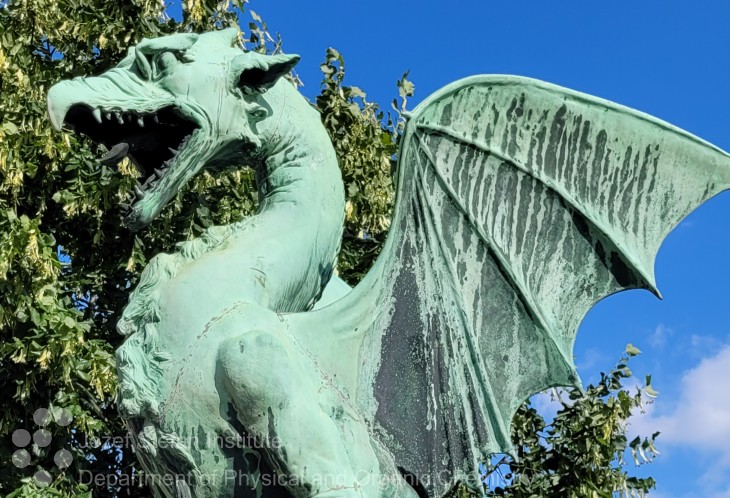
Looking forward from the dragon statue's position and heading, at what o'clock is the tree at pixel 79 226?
The tree is roughly at 2 o'clock from the dragon statue.

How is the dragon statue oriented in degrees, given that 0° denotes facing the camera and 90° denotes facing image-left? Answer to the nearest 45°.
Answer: approximately 90°
